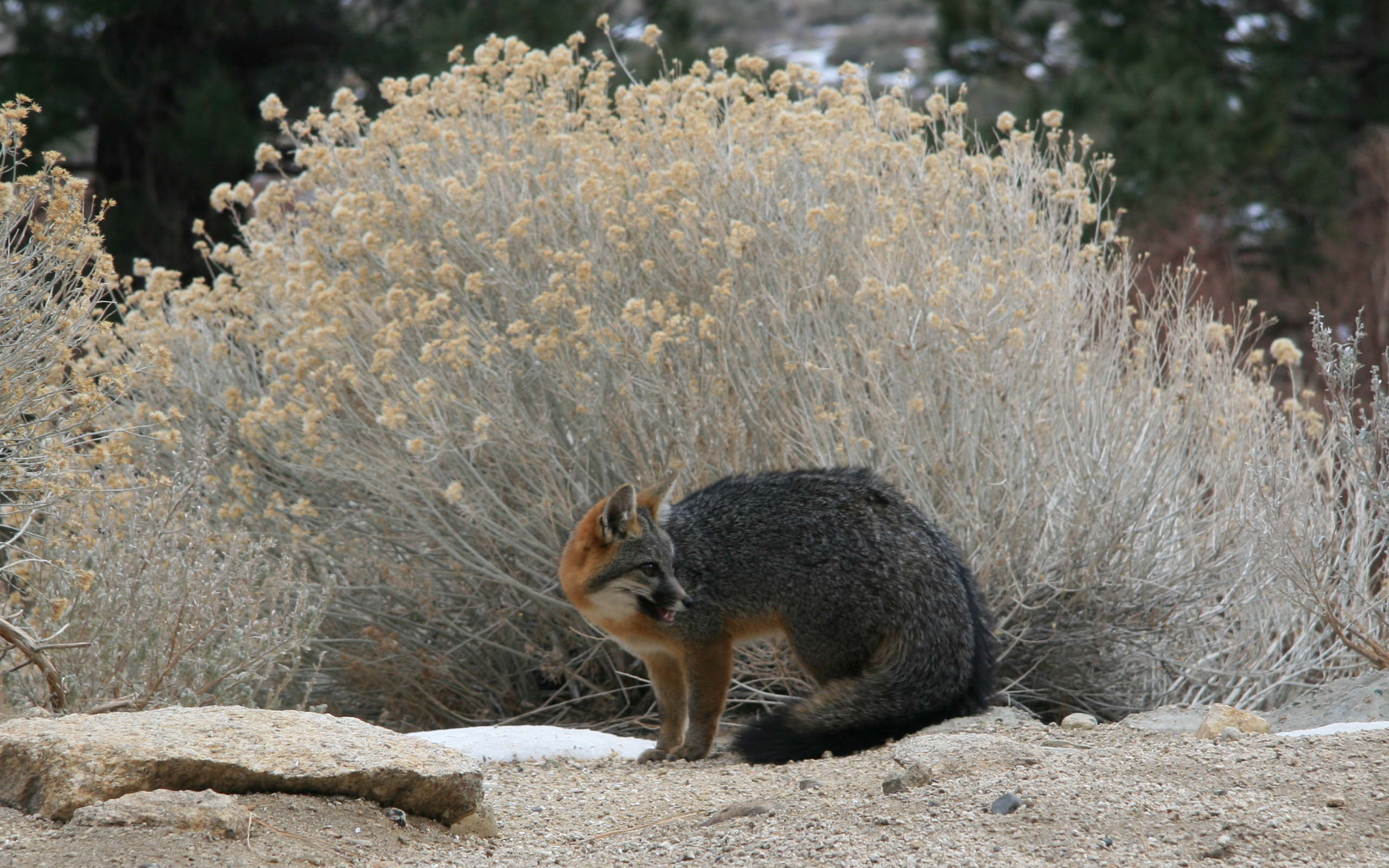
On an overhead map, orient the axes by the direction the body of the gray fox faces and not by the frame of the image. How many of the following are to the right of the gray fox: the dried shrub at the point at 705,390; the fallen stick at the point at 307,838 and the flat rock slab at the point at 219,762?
1

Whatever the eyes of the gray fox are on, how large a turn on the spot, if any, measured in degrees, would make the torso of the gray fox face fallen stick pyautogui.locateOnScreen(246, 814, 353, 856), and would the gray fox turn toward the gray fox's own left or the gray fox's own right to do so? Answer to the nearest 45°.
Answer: approximately 45° to the gray fox's own left

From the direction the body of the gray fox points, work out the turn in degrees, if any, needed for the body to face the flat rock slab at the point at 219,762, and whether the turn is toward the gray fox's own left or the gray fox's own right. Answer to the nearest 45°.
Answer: approximately 45° to the gray fox's own left

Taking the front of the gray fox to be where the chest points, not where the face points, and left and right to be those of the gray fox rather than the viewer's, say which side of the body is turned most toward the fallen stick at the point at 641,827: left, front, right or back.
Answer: left

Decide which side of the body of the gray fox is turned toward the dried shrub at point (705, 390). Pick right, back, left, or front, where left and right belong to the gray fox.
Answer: right

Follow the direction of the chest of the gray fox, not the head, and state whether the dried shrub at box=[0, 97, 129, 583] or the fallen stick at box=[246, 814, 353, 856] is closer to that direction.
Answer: the dried shrub

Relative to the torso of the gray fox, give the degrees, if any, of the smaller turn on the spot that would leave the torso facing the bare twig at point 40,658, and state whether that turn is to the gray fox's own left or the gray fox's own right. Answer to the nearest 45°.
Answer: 0° — it already faces it

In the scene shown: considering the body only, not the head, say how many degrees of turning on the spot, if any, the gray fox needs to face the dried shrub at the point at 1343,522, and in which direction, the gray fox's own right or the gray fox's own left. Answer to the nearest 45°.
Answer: approximately 180°

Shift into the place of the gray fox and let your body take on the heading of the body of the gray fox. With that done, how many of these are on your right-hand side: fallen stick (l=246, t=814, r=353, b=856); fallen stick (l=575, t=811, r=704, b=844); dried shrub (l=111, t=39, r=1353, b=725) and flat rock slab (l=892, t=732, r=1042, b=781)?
1

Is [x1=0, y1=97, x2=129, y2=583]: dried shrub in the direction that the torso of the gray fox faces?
yes

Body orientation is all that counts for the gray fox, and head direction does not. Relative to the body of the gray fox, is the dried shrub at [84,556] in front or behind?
in front

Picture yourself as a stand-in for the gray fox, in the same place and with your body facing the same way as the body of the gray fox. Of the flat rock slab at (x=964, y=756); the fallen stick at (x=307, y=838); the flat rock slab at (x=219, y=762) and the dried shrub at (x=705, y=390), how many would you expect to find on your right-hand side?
1

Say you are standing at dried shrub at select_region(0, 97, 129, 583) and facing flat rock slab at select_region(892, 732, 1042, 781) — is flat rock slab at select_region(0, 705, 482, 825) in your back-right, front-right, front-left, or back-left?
front-right

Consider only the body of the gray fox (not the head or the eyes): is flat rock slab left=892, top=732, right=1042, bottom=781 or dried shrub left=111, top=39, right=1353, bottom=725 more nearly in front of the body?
the dried shrub

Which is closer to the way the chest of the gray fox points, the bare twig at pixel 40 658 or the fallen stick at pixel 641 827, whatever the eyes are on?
the bare twig

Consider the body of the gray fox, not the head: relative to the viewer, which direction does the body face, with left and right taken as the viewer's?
facing to the left of the viewer
